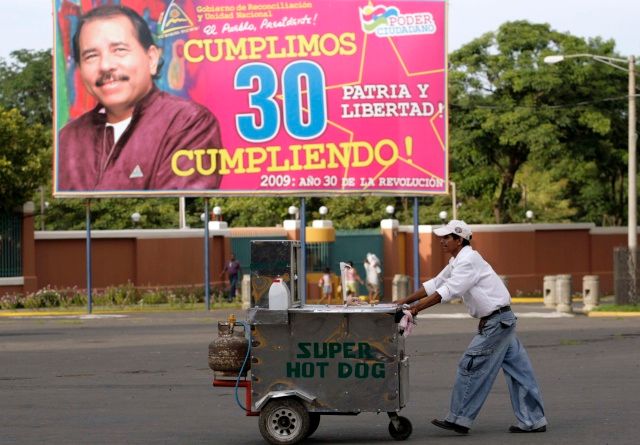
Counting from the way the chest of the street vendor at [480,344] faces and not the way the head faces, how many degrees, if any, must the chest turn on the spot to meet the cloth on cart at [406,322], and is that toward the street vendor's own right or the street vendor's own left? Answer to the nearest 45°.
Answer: approximately 45° to the street vendor's own left

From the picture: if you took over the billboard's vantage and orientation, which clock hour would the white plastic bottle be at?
The white plastic bottle is roughly at 12 o'clock from the billboard.

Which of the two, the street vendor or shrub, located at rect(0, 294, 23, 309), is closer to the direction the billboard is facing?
the street vendor

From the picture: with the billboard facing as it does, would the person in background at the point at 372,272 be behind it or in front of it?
behind

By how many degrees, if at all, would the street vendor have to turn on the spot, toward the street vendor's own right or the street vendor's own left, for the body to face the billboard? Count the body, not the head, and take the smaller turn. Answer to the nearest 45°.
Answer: approximately 90° to the street vendor's own right

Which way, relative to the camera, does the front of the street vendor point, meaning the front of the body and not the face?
to the viewer's left

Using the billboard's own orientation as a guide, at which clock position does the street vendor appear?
The street vendor is roughly at 12 o'clock from the billboard.

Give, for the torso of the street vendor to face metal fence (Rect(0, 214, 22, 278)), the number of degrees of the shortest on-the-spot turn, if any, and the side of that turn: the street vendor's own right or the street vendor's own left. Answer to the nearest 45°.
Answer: approximately 45° to the street vendor's own right
